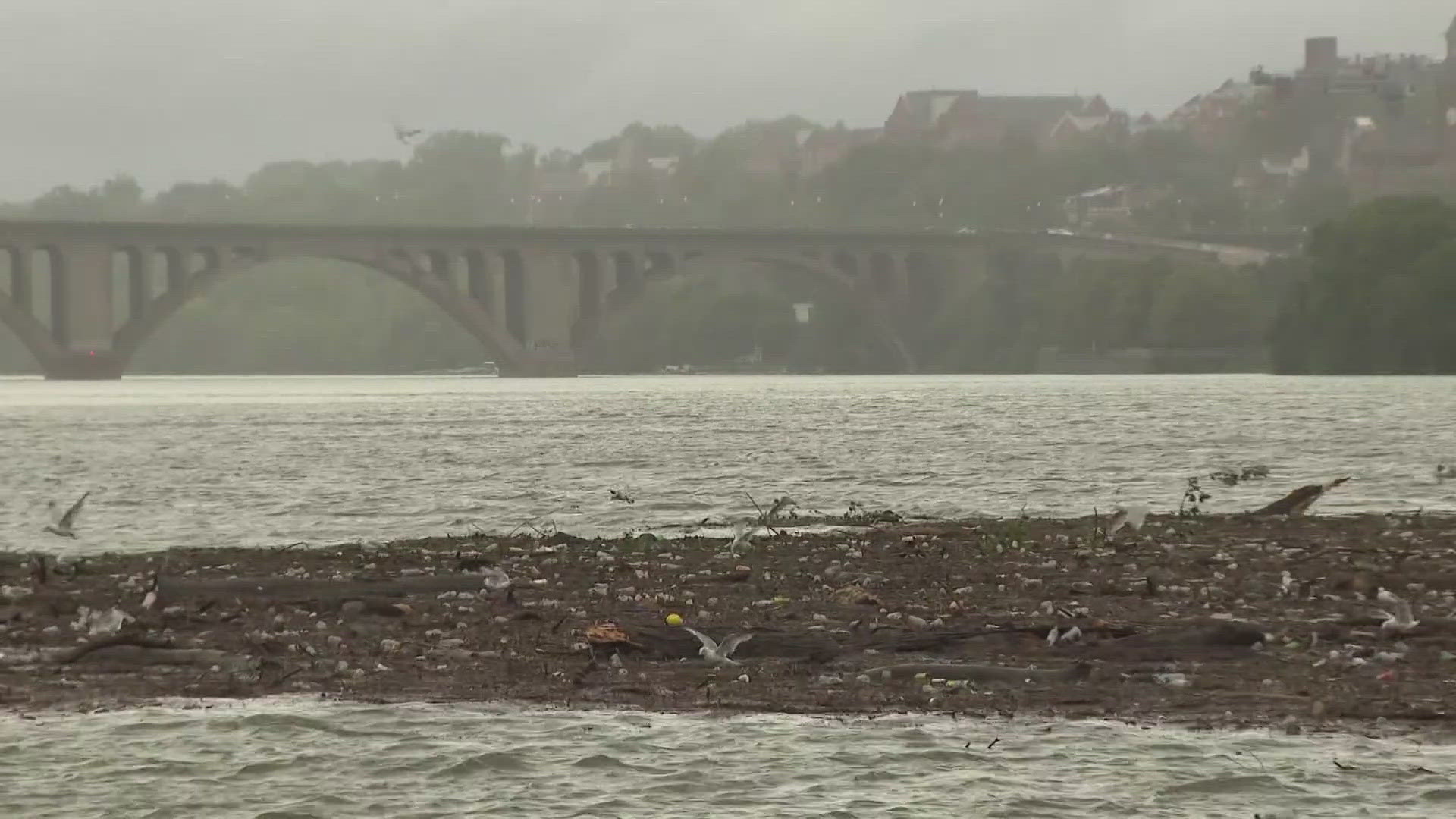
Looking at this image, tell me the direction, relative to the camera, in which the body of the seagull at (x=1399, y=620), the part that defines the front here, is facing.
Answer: to the viewer's right
